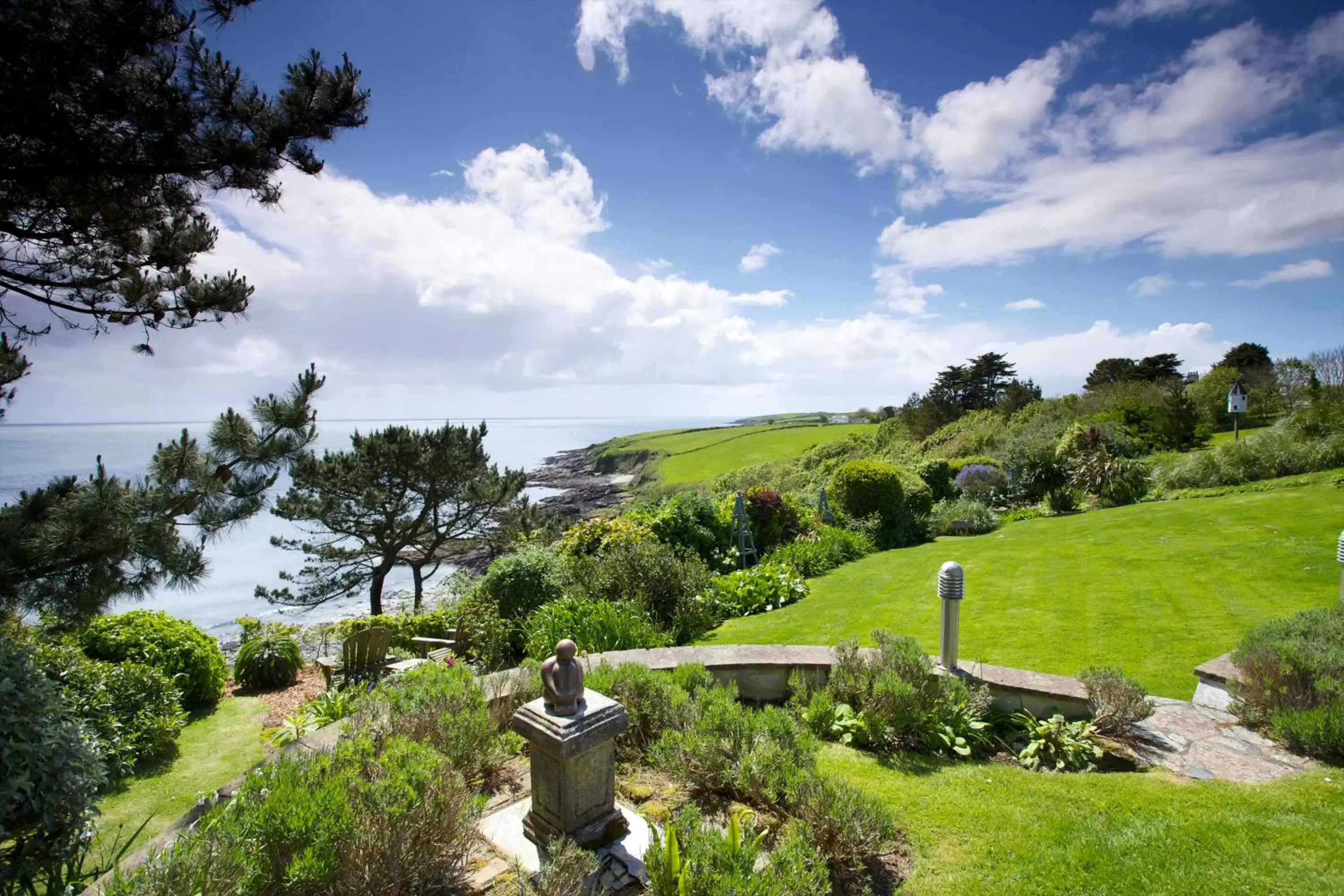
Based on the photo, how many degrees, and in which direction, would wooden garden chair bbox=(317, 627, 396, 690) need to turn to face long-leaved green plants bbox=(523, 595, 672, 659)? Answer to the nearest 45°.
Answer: approximately 180°

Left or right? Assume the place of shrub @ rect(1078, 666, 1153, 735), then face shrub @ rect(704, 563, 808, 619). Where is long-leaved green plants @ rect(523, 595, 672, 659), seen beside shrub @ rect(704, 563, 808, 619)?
left

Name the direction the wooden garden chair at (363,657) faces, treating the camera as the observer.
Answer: facing away from the viewer and to the left of the viewer

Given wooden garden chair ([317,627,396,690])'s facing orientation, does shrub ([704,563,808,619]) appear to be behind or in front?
behind

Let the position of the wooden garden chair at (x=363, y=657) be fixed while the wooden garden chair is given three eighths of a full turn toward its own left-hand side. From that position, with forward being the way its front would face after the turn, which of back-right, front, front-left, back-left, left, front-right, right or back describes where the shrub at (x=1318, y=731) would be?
front-left

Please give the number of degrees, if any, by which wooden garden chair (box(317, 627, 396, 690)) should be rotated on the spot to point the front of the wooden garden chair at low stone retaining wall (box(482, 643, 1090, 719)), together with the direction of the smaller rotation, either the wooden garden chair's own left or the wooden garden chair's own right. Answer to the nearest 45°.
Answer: approximately 180°

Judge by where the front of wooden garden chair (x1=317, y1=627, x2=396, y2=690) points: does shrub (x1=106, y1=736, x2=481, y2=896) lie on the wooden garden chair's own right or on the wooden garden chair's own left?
on the wooden garden chair's own left

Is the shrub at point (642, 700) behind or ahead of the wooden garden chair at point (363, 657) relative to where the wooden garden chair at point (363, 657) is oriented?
behind

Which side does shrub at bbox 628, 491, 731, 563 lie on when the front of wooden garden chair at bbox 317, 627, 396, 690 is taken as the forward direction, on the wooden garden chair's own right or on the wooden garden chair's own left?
on the wooden garden chair's own right

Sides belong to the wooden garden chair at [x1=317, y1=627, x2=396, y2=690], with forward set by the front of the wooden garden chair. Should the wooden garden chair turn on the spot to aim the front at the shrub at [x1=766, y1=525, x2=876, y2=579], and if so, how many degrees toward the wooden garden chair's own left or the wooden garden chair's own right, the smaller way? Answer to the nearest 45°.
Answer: approximately 135° to the wooden garden chair's own right

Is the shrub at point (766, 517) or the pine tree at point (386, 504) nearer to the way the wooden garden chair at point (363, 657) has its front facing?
the pine tree

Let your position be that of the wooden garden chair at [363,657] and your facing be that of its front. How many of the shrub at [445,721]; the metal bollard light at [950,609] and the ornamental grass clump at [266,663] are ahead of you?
1

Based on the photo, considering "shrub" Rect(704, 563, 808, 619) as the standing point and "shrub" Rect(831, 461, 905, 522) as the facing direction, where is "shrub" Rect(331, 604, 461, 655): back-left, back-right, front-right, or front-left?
back-left
